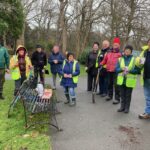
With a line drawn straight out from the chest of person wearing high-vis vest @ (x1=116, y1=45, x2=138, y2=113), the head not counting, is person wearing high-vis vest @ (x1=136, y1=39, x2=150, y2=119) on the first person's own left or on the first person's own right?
on the first person's own left

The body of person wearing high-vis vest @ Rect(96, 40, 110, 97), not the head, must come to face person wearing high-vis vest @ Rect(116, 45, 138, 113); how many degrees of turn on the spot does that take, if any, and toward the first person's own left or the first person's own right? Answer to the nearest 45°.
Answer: approximately 45° to the first person's own left

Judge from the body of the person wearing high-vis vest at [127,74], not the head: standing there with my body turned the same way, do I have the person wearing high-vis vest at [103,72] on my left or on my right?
on my right

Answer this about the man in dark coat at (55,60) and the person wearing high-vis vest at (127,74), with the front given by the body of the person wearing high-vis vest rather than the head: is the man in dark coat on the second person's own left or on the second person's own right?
on the second person's own right

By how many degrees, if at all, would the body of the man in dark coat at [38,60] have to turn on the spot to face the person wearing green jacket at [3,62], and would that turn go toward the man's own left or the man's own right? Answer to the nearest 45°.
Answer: approximately 45° to the man's own right

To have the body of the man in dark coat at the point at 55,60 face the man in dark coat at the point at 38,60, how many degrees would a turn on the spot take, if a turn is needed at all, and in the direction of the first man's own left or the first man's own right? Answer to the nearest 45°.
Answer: approximately 90° to the first man's own right

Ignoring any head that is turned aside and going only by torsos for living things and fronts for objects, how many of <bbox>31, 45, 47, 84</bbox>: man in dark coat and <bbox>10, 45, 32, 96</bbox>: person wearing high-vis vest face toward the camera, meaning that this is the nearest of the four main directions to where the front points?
2

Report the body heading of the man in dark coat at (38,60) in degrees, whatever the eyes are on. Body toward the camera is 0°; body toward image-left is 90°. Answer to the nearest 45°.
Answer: approximately 0°
